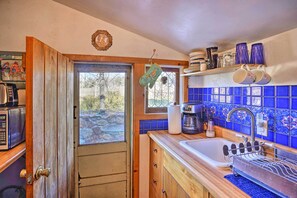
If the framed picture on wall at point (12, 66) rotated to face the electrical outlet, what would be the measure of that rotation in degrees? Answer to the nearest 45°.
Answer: approximately 45° to its left

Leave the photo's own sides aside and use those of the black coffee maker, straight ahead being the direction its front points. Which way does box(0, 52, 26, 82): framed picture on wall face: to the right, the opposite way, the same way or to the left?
to the left

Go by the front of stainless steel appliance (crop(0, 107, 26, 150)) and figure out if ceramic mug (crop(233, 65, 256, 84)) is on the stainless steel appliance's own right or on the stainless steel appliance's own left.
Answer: on the stainless steel appliance's own left

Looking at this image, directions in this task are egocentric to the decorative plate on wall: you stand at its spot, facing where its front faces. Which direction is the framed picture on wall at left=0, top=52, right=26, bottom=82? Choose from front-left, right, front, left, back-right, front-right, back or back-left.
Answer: right

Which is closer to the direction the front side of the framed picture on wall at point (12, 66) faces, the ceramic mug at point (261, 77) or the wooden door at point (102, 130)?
the ceramic mug
